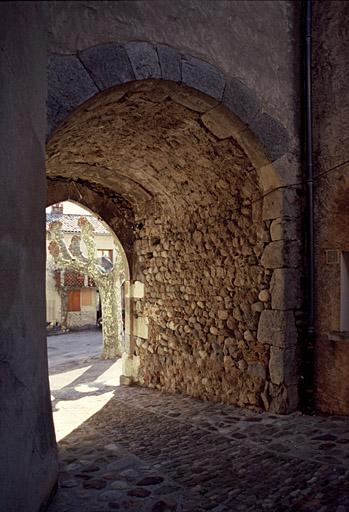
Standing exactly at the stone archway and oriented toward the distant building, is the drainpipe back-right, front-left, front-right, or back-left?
back-right

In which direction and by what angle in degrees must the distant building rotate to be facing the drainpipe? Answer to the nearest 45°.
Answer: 0° — it already faces it

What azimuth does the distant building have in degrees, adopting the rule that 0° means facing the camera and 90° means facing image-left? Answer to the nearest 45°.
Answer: approximately 0°

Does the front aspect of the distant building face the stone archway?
yes

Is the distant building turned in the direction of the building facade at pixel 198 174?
yes

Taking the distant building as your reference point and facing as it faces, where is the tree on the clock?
The tree is roughly at 12 o'clock from the distant building.

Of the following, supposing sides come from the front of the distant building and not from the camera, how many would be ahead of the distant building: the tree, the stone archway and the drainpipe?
3
